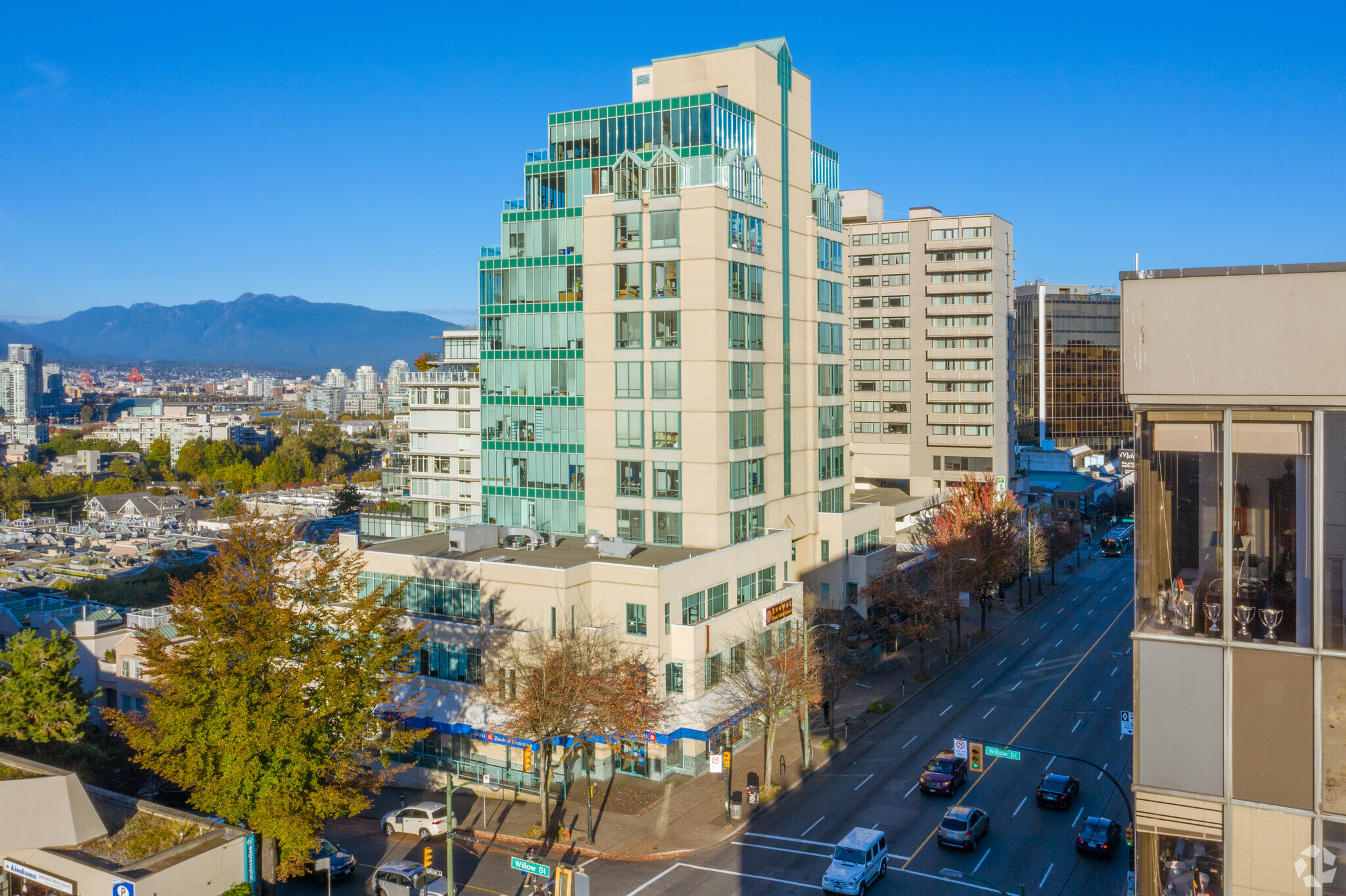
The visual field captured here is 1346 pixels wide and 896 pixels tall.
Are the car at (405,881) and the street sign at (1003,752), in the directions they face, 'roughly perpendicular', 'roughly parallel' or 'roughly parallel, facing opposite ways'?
roughly perpendicular

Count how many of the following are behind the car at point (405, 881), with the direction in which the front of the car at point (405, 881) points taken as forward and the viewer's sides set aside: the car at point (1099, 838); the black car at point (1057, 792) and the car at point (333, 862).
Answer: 1

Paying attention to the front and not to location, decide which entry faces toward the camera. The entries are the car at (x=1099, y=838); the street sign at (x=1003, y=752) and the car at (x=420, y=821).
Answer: the street sign

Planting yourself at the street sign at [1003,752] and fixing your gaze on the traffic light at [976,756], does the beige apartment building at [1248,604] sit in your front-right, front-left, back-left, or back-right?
back-left

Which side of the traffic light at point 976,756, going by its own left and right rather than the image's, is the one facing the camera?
front

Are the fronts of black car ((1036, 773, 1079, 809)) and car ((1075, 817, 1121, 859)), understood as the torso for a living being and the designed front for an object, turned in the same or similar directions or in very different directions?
same or similar directions

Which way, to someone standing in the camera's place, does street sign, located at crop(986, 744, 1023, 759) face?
facing the viewer

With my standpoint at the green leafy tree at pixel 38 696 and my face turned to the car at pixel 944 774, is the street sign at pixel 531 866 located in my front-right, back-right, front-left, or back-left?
front-right

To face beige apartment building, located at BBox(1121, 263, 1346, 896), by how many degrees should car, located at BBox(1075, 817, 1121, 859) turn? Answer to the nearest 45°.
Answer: approximately 135° to its right

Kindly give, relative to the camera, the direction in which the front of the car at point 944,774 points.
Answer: facing the viewer and to the left of the viewer

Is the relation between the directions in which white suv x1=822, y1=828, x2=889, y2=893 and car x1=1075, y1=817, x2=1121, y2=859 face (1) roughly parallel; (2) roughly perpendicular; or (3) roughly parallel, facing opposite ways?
roughly parallel, facing opposite ways

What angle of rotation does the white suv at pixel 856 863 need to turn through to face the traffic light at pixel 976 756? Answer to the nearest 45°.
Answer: approximately 180°

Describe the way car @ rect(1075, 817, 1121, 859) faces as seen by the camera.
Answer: facing away from the viewer and to the right of the viewer

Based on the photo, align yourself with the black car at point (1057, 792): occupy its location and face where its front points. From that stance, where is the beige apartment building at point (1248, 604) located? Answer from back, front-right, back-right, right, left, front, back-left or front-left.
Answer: back-right
